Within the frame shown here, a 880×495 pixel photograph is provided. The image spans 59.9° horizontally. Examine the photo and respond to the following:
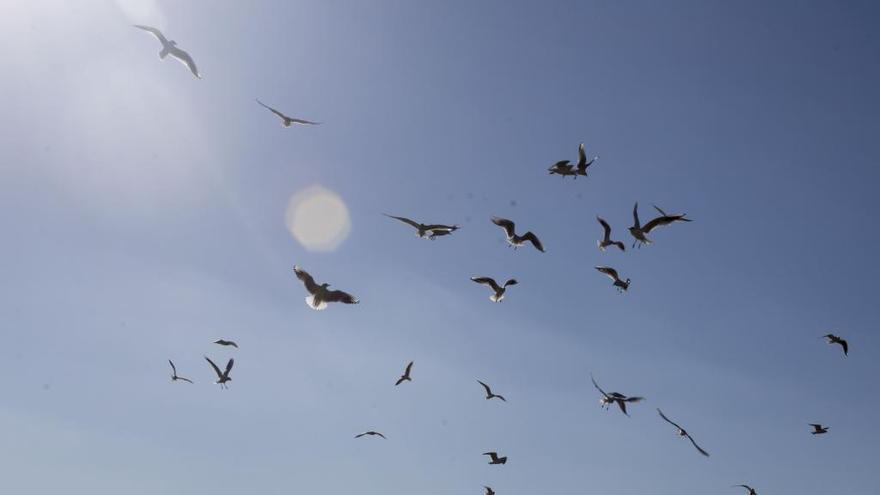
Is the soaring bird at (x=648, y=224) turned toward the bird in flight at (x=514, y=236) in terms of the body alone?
yes

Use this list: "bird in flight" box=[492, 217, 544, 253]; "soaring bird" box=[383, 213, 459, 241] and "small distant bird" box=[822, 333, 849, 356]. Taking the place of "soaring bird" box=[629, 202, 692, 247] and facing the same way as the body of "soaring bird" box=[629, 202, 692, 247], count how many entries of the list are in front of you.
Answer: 2

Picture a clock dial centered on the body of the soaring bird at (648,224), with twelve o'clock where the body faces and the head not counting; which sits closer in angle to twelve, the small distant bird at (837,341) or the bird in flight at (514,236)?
the bird in flight

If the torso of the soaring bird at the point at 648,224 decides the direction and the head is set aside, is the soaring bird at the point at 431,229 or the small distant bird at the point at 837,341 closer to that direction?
the soaring bird

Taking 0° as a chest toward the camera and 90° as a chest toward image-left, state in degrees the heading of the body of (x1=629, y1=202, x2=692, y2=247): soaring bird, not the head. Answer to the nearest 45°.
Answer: approximately 90°

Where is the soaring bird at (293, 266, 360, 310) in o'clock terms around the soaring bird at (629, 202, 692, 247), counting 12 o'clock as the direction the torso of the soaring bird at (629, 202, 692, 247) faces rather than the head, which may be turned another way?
the soaring bird at (293, 266, 360, 310) is roughly at 11 o'clock from the soaring bird at (629, 202, 692, 247).

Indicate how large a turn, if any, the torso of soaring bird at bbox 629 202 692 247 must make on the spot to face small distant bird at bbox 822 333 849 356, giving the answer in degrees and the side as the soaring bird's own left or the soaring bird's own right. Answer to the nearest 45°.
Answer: approximately 135° to the soaring bird's own right

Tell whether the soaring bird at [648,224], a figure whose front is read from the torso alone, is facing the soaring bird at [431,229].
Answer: yes
